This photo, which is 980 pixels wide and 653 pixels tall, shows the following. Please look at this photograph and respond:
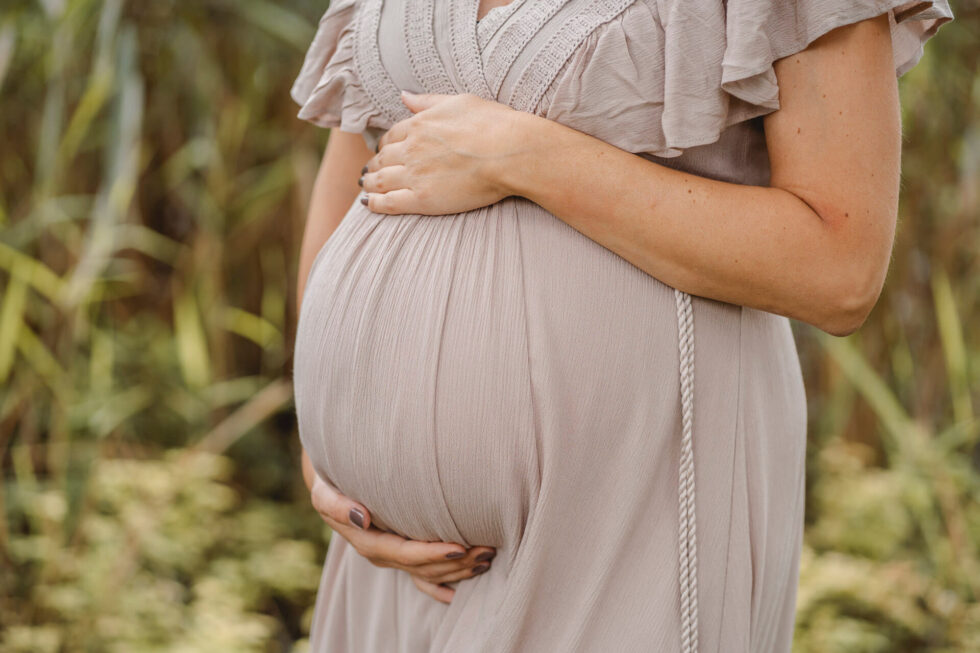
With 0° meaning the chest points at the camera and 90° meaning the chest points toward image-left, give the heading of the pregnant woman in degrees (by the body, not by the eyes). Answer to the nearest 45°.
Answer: approximately 45°
